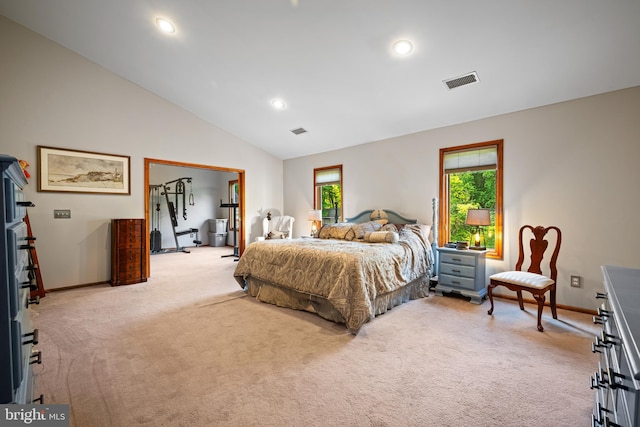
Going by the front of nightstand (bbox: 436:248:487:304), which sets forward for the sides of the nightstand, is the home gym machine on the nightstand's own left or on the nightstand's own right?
on the nightstand's own right

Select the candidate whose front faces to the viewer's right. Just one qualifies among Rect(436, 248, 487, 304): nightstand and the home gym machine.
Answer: the home gym machine

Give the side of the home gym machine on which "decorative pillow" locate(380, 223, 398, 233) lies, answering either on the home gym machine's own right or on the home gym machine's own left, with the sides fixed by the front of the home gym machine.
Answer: on the home gym machine's own right

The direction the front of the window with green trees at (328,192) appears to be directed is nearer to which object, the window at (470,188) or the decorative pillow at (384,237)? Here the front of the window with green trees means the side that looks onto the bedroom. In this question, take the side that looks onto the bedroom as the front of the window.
the decorative pillow

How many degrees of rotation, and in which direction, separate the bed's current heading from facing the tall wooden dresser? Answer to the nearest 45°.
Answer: approximately 45° to its right

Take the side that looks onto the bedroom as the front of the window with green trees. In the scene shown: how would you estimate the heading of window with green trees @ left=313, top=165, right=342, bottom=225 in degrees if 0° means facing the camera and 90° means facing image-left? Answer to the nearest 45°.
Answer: approximately 45°

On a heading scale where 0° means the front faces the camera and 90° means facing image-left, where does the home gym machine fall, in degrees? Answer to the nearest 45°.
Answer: approximately 270°

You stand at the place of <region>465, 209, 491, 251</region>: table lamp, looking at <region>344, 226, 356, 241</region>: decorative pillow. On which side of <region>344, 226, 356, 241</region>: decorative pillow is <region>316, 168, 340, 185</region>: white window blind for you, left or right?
right

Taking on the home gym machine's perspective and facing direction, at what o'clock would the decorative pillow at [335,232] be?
The decorative pillow is roughly at 2 o'clock from the home gym machine.

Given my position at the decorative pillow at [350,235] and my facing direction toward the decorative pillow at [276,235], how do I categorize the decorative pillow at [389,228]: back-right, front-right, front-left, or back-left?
back-right

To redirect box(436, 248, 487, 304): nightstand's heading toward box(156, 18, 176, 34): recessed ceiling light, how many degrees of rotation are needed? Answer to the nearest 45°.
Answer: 0° — it already faces it

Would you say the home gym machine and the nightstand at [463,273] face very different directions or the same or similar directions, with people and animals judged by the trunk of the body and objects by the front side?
very different directions
